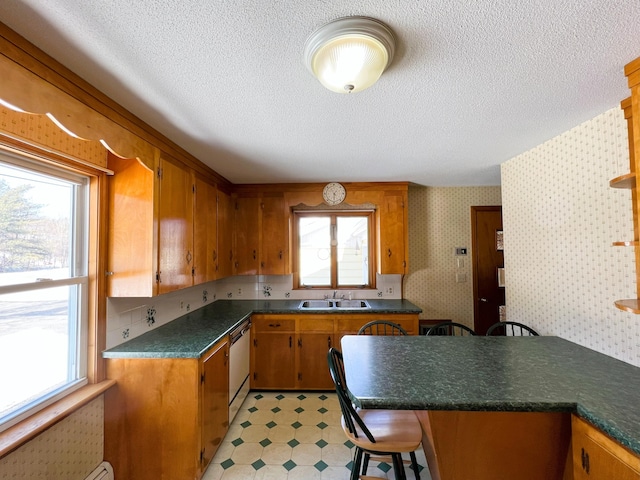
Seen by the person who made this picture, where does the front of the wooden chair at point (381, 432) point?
facing to the right of the viewer

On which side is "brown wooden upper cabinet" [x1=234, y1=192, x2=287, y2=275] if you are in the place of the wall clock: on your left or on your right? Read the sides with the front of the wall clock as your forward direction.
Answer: on your right

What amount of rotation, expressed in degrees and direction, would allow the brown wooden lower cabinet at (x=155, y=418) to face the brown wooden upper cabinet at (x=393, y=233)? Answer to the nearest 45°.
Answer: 0° — it already faces it

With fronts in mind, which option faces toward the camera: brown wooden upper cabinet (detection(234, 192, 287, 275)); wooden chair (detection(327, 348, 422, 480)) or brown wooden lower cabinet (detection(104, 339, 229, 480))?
the brown wooden upper cabinet

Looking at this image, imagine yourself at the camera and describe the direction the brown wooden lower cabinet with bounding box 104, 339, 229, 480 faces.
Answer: facing to the right of the viewer

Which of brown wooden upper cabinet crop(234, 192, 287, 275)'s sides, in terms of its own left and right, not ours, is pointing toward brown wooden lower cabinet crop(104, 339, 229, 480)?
front

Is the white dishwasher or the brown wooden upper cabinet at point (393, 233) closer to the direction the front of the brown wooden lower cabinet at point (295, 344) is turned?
the white dishwasher

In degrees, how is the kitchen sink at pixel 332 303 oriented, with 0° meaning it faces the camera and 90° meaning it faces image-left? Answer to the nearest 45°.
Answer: approximately 0°

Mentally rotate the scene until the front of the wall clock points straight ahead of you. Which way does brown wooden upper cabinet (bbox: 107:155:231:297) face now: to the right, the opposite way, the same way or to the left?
to the left

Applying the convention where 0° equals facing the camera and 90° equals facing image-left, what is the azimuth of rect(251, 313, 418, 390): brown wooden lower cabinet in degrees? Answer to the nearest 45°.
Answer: approximately 0°
